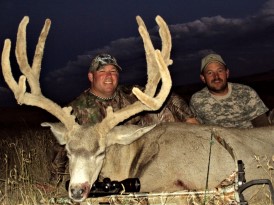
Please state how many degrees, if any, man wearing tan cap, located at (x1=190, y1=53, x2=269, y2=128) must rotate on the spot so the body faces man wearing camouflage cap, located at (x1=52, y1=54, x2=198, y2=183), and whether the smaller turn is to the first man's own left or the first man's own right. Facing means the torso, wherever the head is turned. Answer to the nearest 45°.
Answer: approximately 45° to the first man's own right

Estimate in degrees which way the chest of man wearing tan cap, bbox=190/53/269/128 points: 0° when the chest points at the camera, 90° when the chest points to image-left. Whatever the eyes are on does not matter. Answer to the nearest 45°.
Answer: approximately 0°
